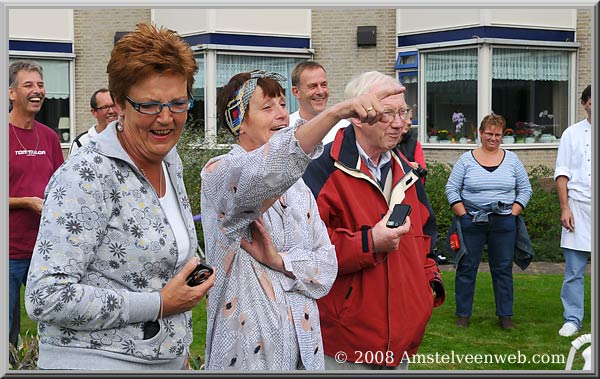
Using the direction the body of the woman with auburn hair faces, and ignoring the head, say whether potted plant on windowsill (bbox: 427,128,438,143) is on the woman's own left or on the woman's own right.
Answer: on the woman's own left

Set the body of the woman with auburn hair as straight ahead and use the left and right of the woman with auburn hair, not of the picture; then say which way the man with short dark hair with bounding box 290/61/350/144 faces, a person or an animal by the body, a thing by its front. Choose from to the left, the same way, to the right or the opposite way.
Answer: the same way

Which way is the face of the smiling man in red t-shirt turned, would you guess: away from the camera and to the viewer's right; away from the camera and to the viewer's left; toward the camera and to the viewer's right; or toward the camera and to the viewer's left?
toward the camera and to the viewer's right

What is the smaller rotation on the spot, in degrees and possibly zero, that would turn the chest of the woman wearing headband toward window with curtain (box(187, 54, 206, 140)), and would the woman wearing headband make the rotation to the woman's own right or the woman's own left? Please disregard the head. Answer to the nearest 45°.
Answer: approximately 135° to the woman's own left

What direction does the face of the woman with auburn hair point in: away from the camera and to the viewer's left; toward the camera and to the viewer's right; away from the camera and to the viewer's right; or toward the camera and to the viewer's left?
toward the camera and to the viewer's right

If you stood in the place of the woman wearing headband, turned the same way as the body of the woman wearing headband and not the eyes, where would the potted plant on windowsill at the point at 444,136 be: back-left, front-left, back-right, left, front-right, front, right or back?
back-left

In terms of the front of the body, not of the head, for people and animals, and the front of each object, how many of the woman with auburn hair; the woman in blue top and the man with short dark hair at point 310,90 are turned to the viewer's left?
0

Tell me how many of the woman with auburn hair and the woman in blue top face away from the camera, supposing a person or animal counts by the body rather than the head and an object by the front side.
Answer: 0

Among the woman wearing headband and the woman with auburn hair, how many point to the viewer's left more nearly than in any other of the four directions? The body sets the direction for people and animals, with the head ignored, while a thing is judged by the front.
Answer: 0

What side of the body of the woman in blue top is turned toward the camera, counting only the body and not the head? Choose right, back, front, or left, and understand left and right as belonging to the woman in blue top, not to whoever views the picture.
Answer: front

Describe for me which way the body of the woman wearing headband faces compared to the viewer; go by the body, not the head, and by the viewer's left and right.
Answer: facing the viewer and to the right of the viewer

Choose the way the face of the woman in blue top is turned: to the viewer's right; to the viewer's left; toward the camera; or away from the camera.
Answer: toward the camera

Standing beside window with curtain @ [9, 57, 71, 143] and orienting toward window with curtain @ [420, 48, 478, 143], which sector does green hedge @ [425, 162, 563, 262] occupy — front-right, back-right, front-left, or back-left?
front-right

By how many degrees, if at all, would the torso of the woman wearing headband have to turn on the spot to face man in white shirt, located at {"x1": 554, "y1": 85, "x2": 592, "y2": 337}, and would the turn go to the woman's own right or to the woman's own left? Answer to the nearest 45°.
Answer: approximately 90° to the woman's own left

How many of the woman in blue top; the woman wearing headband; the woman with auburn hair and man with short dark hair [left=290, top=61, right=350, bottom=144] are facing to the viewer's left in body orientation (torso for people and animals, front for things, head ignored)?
0

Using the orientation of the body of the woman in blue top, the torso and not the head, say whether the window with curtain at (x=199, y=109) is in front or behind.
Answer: behind
